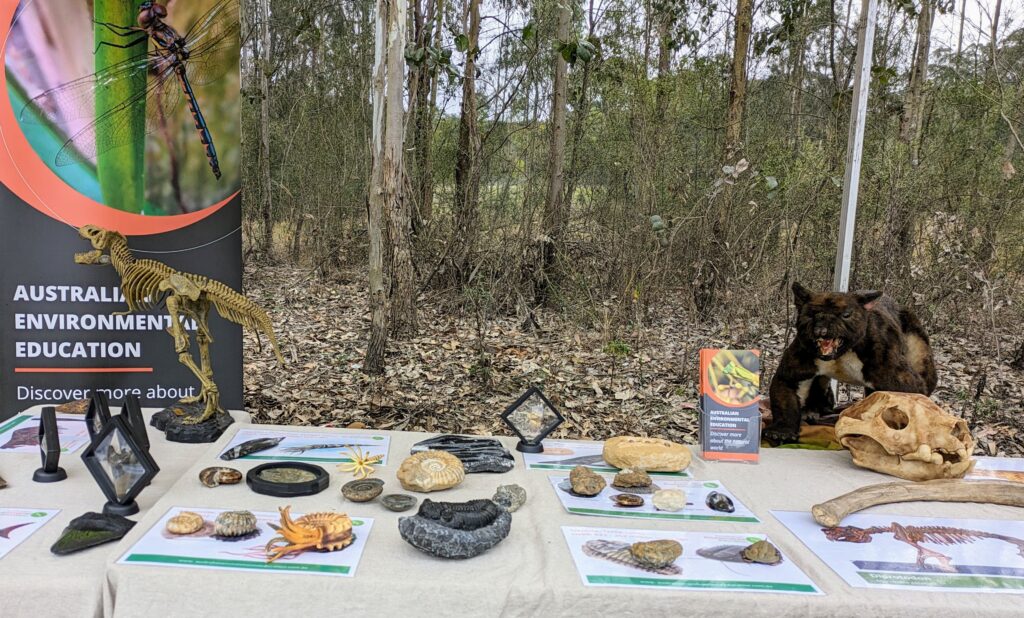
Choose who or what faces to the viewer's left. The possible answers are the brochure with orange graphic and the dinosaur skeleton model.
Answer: the dinosaur skeleton model

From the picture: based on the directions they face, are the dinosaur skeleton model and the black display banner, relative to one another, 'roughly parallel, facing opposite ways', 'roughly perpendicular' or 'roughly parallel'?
roughly perpendicular

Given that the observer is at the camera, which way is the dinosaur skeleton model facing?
facing to the left of the viewer

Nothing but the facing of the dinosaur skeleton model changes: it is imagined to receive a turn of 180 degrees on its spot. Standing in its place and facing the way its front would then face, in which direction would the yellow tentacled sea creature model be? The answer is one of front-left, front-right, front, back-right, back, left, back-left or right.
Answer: front-right

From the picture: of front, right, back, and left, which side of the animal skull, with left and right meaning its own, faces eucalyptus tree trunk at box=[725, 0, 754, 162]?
left

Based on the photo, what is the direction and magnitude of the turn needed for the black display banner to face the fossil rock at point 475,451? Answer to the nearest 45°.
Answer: approximately 45° to its left

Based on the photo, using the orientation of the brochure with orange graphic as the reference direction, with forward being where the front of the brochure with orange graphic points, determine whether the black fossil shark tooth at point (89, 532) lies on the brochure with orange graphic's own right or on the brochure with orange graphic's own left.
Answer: on the brochure with orange graphic's own right

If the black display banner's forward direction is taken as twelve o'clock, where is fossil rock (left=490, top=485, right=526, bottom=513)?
The fossil rock is roughly at 11 o'clock from the black display banner.

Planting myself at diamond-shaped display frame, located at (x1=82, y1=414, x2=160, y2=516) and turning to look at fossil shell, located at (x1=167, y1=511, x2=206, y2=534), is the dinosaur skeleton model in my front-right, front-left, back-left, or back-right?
back-left

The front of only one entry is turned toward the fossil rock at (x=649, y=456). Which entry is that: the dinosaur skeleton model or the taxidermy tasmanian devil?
the taxidermy tasmanian devil
